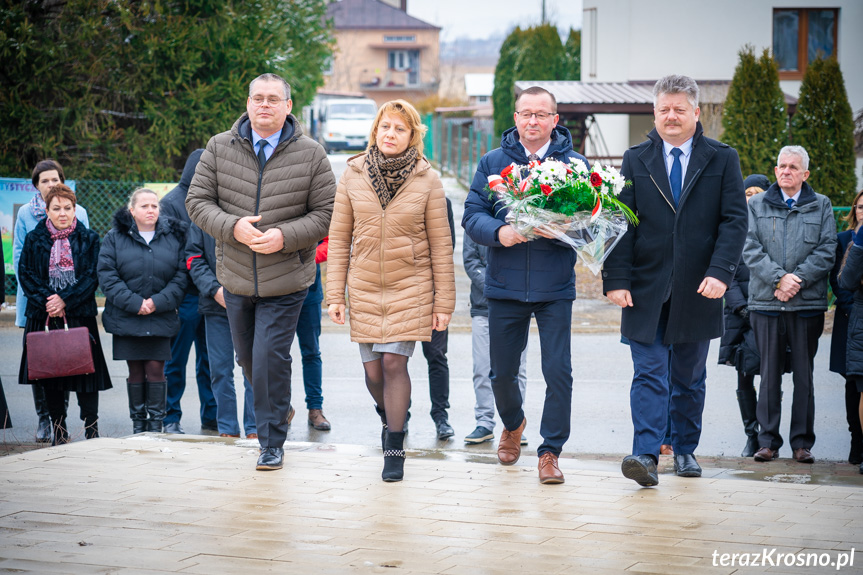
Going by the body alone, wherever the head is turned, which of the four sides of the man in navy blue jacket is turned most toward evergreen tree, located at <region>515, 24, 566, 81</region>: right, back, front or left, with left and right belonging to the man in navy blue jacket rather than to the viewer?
back

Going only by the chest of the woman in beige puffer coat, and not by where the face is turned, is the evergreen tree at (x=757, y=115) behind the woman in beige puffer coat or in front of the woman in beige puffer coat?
behind

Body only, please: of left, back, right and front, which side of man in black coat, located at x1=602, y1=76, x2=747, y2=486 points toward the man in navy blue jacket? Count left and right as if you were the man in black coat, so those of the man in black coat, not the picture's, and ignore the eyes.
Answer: right

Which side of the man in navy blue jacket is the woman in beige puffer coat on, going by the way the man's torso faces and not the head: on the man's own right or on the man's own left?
on the man's own right

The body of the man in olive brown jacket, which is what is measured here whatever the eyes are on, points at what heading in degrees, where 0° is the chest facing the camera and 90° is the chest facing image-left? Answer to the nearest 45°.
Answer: approximately 0°

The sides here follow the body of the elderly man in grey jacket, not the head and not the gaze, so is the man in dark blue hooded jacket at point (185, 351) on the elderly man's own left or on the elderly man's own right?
on the elderly man's own right

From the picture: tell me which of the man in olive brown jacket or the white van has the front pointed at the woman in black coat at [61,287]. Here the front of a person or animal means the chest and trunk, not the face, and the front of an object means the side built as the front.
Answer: the white van

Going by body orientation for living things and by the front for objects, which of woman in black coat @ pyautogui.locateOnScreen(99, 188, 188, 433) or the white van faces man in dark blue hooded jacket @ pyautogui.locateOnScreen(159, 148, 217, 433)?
the white van

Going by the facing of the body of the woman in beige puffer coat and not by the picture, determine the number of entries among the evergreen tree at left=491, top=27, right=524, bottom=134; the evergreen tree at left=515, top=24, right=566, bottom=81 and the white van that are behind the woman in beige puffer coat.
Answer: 3

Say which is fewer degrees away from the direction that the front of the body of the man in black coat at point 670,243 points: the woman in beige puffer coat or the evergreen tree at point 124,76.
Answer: the woman in beige puffer coat
